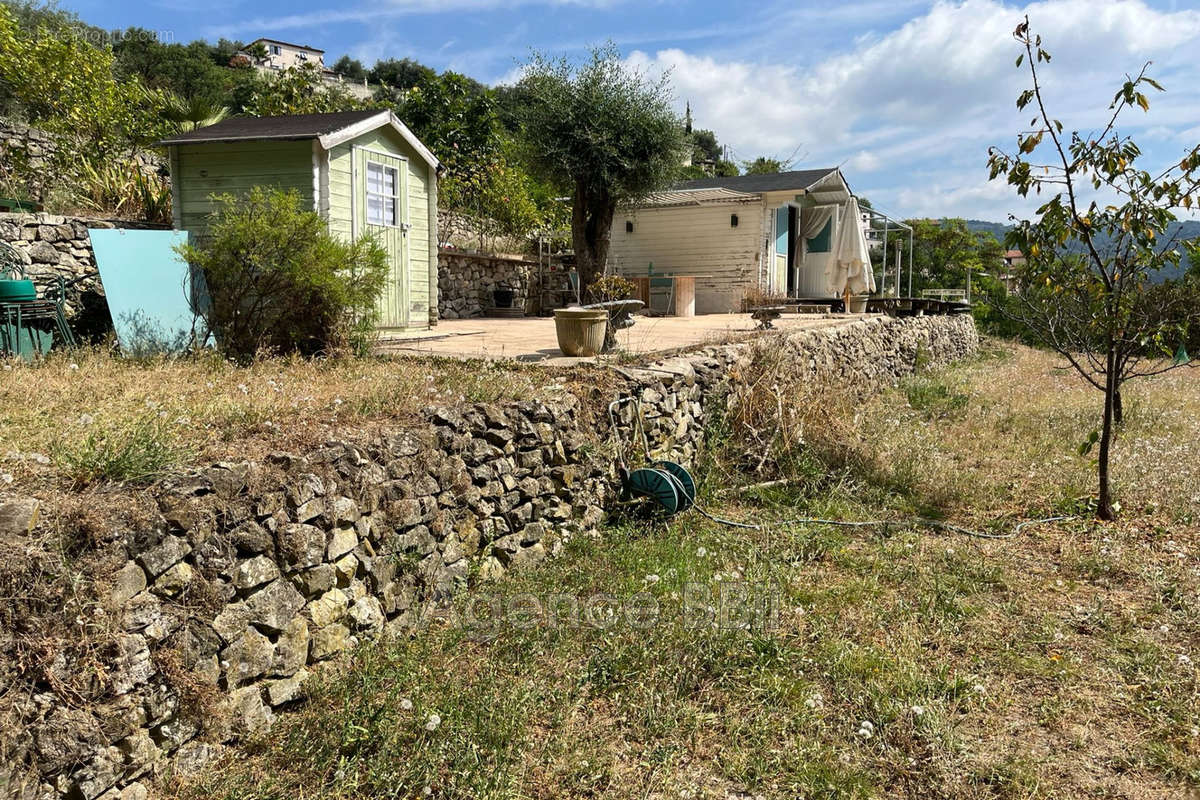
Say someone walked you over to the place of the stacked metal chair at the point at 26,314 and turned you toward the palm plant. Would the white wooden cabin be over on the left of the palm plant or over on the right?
right

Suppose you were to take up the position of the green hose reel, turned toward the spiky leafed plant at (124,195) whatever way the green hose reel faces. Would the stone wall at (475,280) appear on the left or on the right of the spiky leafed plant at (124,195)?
right

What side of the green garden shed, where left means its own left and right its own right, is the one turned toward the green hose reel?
front

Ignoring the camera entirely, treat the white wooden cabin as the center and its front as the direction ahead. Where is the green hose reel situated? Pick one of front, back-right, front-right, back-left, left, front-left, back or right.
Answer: front-right

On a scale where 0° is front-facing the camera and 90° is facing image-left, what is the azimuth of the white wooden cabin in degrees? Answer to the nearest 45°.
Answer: approximately 315°

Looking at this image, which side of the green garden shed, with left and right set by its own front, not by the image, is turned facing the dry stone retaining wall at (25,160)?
back

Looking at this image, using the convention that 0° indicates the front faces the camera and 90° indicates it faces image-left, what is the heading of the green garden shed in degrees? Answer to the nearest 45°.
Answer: approximately 315°

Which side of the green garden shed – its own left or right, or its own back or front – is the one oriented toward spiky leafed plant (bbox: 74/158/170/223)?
back

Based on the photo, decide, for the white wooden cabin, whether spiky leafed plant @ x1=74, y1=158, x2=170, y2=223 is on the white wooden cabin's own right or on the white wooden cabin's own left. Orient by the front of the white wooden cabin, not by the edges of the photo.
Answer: on the white wooden cabin's own right

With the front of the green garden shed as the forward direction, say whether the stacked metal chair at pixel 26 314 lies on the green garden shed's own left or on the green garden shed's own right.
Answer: on the green garden shed's own right

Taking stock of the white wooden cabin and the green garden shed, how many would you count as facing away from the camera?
0
